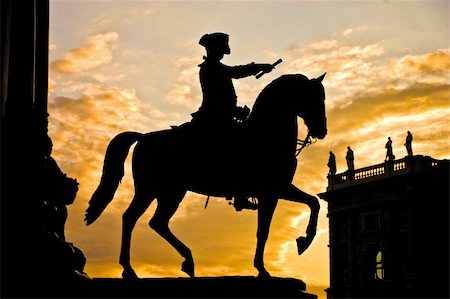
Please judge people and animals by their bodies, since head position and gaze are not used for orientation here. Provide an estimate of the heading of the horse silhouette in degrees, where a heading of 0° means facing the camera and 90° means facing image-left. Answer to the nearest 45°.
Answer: approximately 270°

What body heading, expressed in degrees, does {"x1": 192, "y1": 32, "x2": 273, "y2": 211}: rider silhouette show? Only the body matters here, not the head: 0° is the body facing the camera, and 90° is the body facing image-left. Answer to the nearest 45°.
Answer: approximately 270°
